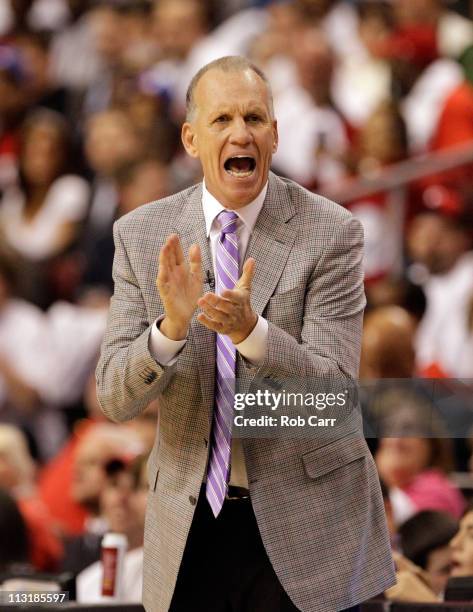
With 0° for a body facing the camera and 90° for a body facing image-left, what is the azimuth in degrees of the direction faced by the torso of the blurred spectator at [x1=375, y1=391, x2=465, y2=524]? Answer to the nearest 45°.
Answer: approximately 45°

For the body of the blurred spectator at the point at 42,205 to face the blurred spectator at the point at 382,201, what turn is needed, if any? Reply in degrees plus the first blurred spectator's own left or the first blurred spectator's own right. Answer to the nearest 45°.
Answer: approximately 45° to the first blurred spectator's own left

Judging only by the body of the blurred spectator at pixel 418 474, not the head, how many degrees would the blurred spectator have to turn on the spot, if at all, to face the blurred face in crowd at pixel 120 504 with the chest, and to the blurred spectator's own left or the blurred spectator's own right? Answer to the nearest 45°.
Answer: approximately 45° to the blurred spectator's own right

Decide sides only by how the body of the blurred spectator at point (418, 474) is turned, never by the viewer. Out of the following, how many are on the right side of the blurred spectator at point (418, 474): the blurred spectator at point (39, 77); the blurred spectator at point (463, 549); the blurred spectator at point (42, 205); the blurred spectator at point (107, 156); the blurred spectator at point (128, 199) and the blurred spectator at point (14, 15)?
5

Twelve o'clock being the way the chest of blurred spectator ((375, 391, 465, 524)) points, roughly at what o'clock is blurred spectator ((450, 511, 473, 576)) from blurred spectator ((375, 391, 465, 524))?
blurred spectator ((450, 511, 473, 576)) is roughly at 10 o'clock from blurred spectator ((375, 391, 465, 524)).

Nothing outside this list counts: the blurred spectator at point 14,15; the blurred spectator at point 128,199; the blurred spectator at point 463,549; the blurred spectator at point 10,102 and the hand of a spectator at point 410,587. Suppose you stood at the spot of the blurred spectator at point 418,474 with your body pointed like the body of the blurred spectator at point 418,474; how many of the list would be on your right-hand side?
3

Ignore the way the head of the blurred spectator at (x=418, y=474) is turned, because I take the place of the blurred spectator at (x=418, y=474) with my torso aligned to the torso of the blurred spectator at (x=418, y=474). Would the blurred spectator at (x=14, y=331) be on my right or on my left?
on my right
